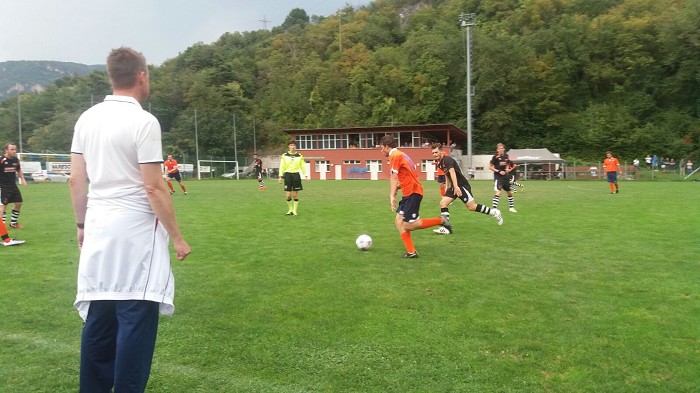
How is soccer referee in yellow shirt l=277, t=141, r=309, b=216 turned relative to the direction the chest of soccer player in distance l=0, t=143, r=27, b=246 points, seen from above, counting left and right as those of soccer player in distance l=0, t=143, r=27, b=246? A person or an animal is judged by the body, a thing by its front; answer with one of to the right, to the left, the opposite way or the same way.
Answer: to the right

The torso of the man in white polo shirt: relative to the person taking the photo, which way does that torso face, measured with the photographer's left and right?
facing away from the viewer and to the right of the viewer

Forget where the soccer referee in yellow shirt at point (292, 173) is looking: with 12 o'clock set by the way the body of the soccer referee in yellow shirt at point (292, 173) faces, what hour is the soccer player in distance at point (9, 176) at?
the soccer player in distance at point (9, 176) is roughly at 2 o'clock from the soccer referee in yellow shirt at point (292, 173).

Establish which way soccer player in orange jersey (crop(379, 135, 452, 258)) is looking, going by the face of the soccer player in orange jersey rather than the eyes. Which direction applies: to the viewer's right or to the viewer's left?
to the viewer's left

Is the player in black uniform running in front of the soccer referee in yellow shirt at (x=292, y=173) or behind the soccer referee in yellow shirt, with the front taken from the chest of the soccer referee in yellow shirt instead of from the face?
in front

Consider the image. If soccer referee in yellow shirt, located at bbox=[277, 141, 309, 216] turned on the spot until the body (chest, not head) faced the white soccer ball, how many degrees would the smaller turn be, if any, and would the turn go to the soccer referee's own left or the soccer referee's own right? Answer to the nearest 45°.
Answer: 0° — they already face it

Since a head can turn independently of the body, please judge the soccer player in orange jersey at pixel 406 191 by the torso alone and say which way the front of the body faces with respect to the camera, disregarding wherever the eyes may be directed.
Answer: to the viewer's left

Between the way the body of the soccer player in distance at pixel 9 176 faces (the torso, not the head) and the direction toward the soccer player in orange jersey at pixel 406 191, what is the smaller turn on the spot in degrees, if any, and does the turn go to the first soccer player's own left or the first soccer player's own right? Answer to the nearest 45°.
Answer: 0° — they already face them

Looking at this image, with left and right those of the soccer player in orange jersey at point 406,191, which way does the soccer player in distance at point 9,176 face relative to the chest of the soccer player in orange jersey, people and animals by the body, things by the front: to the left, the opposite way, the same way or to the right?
the opposite way

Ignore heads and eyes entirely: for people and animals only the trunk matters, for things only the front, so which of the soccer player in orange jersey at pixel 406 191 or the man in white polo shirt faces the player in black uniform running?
the man in white polo shirt

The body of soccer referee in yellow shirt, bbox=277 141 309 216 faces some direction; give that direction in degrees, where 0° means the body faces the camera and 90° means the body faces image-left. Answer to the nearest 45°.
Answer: approximately 0°

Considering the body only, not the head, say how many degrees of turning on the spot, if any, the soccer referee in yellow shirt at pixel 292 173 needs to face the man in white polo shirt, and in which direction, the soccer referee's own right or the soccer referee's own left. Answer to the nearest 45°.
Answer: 0° — they already face them

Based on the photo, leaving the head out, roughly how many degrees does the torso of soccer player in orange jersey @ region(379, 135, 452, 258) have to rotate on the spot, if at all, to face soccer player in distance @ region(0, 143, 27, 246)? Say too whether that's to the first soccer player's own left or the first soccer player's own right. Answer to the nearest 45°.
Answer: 0° — they already face them
